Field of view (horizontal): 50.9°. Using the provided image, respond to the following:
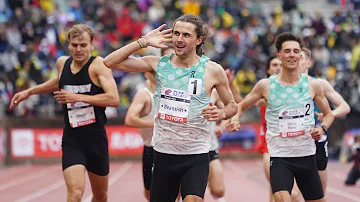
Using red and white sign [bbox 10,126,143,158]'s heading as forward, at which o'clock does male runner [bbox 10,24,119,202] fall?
The male runner is roughly at 12 o'clock from the red and white sign.

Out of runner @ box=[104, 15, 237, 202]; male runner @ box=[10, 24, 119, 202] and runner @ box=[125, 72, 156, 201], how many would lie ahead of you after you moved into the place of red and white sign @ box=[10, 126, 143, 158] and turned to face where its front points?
3

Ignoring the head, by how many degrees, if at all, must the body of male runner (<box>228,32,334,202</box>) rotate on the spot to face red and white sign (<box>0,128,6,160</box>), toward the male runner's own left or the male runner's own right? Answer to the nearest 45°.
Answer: approximately 135° to the male runner's own right

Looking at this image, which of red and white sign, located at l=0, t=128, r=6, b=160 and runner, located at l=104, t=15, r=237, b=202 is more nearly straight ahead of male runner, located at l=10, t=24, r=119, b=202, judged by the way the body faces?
the runner

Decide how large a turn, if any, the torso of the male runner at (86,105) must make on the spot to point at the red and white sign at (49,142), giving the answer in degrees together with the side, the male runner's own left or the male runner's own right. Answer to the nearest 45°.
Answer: approximately 180°

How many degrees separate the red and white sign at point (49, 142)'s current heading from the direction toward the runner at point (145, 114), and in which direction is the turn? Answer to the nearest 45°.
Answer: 0° — it already faces them

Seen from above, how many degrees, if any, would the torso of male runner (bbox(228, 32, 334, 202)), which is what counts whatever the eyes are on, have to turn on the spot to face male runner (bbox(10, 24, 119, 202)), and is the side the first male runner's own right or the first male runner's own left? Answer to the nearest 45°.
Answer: approximately 90° to the first male runner's own right

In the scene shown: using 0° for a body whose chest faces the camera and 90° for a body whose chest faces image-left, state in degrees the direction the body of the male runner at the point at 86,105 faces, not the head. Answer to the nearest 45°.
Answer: approximately 0°

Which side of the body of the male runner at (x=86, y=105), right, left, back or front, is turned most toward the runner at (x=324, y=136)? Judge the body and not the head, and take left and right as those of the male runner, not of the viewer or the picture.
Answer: left
